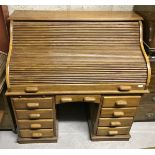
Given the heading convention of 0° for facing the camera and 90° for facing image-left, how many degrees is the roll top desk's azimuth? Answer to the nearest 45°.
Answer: approximately 0°
